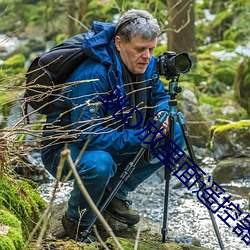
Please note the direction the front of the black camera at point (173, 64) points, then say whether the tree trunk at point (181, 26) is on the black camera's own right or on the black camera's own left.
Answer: on the black camera's own left

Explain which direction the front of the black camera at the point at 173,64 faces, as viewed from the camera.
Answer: facing the viewer and to the right of the viewer

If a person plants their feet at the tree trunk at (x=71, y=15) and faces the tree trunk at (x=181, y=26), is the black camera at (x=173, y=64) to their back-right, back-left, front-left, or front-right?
front-right

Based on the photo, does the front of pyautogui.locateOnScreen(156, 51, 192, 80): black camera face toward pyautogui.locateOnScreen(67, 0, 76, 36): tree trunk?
no

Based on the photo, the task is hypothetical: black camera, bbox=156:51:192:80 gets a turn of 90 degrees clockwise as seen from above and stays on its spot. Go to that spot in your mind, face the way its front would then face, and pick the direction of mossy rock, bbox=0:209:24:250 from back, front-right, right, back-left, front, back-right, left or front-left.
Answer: front

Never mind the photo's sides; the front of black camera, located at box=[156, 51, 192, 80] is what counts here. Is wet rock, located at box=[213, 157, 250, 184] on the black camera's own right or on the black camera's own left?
on the black camera's own left

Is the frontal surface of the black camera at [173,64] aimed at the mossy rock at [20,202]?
no

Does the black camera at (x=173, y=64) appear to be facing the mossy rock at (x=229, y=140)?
no
